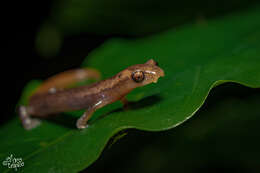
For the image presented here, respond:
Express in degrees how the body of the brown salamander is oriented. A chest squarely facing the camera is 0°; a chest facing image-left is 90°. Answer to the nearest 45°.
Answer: approximately 270°
